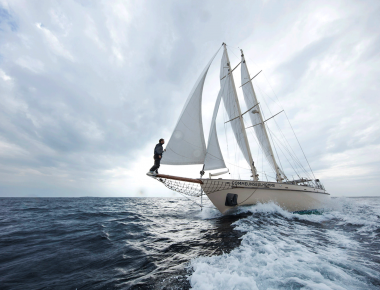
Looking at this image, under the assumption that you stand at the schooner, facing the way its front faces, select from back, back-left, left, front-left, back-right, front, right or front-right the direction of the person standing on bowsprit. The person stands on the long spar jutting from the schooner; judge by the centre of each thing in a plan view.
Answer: front

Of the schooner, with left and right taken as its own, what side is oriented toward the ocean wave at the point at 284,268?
left

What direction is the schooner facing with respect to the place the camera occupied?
facing the viewer and to the left of the viewer
